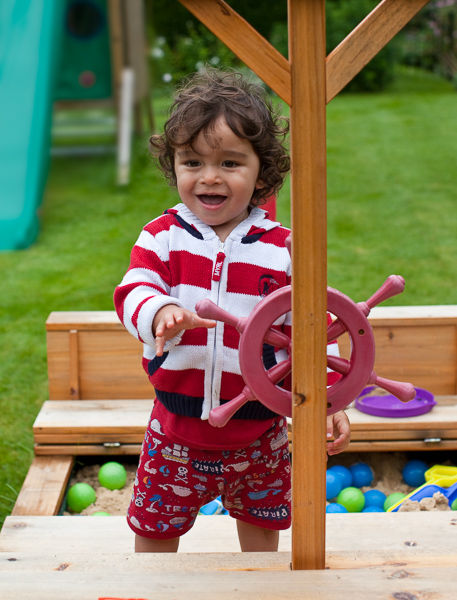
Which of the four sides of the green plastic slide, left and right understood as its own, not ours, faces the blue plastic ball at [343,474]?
front

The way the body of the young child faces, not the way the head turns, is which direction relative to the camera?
toward the camera

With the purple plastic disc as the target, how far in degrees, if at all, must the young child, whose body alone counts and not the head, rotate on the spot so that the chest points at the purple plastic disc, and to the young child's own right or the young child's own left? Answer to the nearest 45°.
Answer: approximately 135° to the young child's own left

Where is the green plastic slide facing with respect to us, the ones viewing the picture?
facing the viewer

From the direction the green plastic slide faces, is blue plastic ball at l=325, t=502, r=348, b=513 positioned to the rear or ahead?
ahead

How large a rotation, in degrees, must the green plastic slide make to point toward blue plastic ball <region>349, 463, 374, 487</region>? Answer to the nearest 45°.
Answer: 0° — it already faces it

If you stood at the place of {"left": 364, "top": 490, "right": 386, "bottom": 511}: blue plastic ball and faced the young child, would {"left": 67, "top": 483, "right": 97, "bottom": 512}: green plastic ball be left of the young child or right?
right

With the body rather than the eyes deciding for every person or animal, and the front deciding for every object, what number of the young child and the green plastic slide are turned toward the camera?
2

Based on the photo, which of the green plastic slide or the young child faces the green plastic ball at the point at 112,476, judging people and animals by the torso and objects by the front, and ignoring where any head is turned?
the green plastic slide
